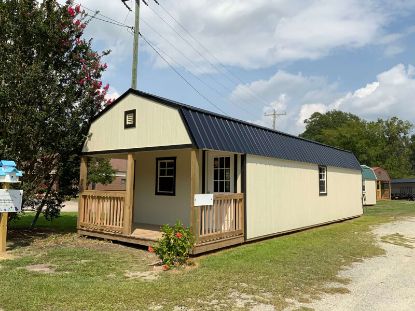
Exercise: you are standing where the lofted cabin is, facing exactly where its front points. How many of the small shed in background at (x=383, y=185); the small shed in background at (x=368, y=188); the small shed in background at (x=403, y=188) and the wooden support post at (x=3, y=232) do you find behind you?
3

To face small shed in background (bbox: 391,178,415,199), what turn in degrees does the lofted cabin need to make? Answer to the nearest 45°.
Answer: approximately 180°

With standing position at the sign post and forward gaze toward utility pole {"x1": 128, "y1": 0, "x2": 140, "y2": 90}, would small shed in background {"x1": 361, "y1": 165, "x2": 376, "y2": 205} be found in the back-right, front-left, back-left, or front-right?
front-right

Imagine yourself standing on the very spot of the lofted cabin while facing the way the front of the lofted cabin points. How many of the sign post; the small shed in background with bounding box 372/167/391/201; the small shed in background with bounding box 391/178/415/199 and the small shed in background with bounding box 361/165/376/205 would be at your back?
3

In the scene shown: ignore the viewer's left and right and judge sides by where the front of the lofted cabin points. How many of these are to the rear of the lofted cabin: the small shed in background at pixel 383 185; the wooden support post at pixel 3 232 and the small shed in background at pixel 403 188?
2

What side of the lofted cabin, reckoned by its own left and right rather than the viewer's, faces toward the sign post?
front

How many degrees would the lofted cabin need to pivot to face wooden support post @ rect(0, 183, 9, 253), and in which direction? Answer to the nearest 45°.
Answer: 0° — it already faces it

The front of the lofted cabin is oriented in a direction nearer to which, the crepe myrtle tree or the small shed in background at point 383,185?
the crepe myrtle tree

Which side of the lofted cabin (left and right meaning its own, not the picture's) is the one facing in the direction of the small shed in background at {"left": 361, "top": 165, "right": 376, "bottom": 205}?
back

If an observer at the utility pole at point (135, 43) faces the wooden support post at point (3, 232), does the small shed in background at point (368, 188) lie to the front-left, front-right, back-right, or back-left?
back-left

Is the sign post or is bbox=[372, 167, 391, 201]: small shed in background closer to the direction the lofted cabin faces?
the sign post

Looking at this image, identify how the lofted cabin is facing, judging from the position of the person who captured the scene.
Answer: facing the viewer and to the left of the viewer

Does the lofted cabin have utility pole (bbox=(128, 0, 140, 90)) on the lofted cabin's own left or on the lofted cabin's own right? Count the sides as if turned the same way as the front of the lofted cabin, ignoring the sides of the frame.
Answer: on the lofted cabin's own right

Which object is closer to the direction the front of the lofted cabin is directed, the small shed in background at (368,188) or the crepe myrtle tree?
the crepe myrtle tree
